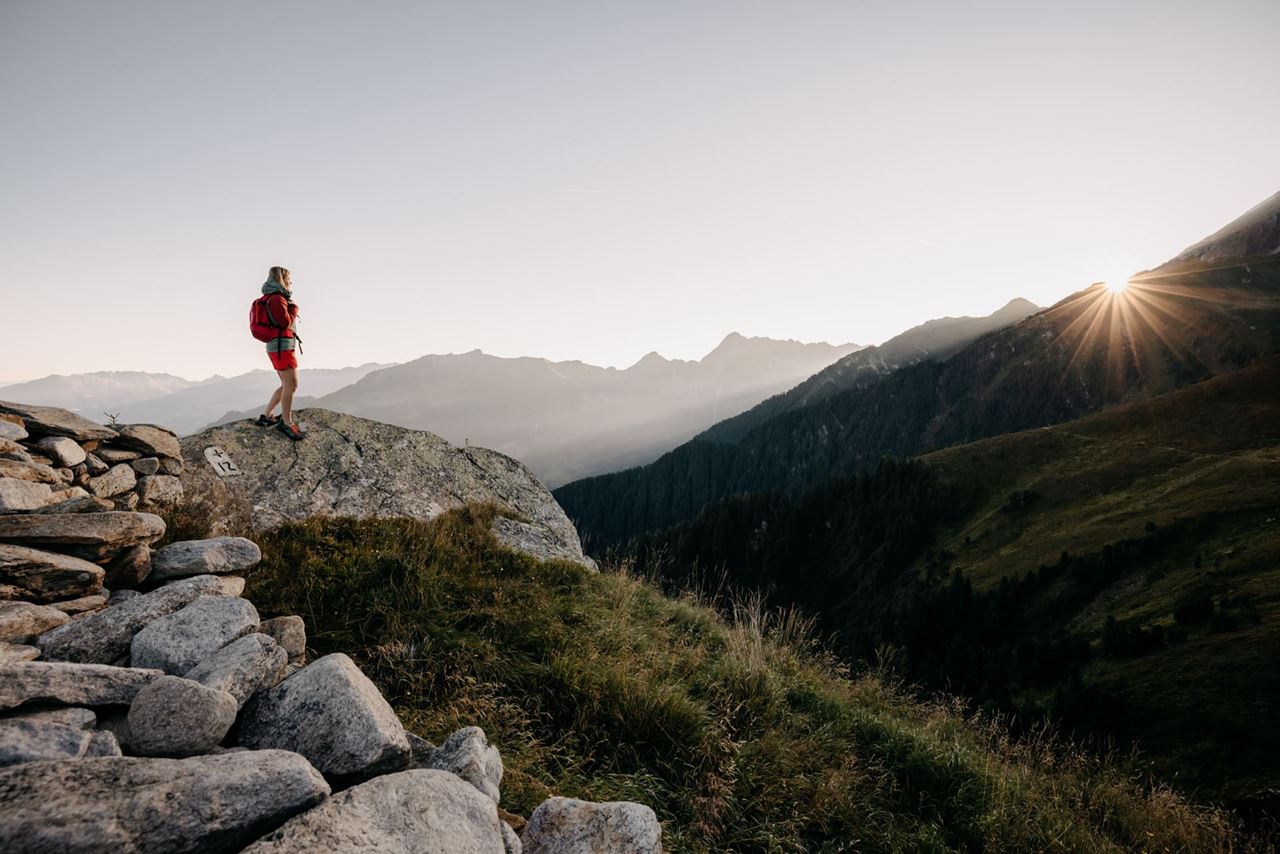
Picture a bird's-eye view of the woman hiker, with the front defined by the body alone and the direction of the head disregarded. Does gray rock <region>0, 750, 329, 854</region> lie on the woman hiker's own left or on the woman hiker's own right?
on the woman hiker's own right

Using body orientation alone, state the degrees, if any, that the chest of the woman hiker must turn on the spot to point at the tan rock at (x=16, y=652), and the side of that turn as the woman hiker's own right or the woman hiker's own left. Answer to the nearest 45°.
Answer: approximately 90° to the woman hiker's own right

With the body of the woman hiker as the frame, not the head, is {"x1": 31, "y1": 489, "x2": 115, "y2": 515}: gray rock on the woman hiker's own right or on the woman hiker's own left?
on the woman hiker's own right

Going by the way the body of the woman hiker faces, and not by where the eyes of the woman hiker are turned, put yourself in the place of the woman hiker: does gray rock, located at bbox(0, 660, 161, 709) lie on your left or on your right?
on your right

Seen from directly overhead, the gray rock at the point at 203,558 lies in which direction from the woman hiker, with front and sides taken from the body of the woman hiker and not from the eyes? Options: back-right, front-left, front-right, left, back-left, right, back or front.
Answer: right

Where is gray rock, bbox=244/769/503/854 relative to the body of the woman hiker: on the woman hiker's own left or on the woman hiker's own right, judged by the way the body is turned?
on the woman hiker's own right

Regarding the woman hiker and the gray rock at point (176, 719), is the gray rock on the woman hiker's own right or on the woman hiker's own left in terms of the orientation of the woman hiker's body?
on the woman hiker's own right

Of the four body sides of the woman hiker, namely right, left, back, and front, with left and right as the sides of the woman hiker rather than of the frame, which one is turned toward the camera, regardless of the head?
right

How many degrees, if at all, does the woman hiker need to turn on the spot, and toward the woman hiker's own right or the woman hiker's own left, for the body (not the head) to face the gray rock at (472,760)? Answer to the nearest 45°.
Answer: approximately 90° to the woman hiker's own right

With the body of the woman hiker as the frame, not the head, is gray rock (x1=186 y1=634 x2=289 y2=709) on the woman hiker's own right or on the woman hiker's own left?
on the woman hiker's own right

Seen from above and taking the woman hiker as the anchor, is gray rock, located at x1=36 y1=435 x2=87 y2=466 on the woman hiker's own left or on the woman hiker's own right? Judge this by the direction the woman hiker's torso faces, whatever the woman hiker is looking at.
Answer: on the woman hiker's own right

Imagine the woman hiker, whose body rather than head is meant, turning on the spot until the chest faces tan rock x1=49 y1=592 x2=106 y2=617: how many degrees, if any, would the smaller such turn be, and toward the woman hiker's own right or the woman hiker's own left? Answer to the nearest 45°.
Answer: approximately 90° to the woman hiker's own right
